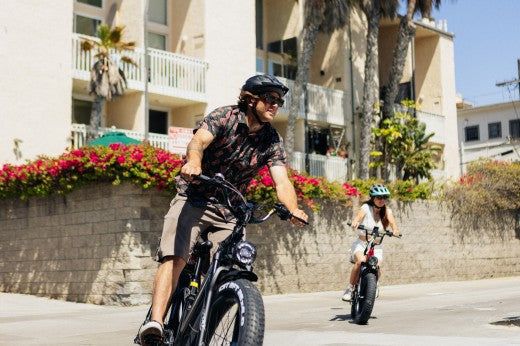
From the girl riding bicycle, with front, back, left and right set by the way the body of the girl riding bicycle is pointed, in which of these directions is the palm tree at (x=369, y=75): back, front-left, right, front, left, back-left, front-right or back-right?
back

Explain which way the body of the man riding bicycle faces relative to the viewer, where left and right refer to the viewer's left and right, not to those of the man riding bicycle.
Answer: facing the viewer and to the right of the viewer

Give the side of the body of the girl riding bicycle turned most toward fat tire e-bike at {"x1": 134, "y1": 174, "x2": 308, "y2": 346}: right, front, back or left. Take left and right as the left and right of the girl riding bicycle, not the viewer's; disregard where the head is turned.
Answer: front

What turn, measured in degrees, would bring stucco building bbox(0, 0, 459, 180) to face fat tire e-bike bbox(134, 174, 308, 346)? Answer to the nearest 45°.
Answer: approximately 45° to its right

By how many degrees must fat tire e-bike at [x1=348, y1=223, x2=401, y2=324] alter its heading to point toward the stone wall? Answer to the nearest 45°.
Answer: approximately 135° to its right

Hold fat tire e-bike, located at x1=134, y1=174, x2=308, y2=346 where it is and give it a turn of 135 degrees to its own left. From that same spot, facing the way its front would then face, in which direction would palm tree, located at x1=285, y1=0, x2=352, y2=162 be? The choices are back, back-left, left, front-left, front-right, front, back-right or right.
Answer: front

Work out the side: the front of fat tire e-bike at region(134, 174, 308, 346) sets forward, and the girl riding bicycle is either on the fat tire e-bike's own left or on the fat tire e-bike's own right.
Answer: on the fat tire e-bike's own left

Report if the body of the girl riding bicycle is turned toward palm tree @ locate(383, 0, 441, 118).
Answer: no

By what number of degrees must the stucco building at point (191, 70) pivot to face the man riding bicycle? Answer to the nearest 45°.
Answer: approximately 45° to its right

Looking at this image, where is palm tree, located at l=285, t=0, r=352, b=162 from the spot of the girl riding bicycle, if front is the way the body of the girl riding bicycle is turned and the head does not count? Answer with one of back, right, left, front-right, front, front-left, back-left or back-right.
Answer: back

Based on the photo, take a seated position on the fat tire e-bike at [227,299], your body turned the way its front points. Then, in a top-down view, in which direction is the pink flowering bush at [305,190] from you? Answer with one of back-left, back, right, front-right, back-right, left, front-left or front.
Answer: back-left

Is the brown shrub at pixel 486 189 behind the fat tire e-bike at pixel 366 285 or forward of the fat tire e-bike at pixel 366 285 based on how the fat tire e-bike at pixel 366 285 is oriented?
behind

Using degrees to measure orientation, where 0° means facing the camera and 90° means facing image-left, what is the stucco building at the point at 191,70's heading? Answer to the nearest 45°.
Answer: approximately 315°

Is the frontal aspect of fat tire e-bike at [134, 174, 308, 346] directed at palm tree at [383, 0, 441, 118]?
no

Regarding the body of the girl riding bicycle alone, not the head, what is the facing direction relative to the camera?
toward the camera

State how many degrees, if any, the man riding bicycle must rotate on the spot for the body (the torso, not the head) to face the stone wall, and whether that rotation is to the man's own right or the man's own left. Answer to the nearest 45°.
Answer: approximately 135° to the man's own left

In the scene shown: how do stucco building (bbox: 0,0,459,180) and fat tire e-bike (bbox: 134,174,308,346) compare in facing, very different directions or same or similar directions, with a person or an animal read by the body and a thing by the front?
same or similar directions

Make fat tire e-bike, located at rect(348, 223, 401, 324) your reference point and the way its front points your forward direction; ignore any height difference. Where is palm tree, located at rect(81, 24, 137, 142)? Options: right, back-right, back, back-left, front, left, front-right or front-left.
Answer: back-right

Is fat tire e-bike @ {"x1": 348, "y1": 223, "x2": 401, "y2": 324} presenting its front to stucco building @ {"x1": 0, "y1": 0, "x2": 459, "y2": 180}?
no
